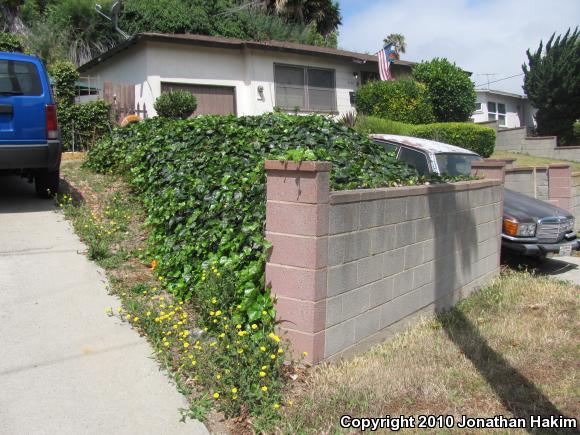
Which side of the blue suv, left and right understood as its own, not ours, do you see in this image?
back

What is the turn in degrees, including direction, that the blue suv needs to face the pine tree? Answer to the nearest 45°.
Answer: approximately 45° to its right

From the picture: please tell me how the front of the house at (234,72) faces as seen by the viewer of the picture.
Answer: facing the viewer and to the right of the viewer

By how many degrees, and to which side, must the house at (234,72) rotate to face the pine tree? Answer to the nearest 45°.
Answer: approximately 90° to its left

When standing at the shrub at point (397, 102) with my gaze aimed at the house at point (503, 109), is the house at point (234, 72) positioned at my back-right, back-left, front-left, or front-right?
back-left

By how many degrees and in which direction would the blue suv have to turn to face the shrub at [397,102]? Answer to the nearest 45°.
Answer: approximately 45° to its right

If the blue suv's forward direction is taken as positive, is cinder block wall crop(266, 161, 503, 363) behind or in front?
behind

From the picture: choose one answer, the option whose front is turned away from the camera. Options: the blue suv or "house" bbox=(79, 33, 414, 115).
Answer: the blue suv

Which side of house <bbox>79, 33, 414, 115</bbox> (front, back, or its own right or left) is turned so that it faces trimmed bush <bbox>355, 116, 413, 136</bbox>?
front

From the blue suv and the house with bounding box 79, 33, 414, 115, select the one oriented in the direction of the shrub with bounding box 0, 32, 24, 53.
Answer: the blue suv

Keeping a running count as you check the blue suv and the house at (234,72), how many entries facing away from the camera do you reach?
1
